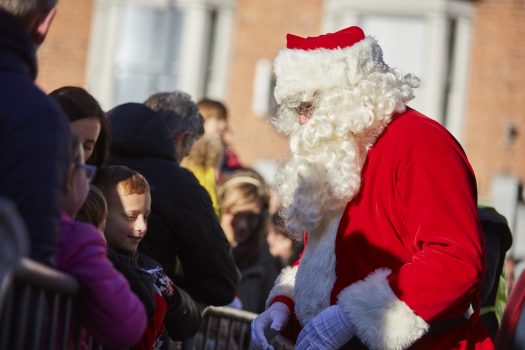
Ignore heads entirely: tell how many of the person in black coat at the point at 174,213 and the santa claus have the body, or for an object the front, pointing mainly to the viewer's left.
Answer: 1

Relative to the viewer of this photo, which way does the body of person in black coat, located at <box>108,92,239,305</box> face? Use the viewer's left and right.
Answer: facing away from the viewer and to the right of the viewer

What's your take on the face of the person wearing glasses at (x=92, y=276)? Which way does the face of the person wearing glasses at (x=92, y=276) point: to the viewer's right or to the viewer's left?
to the viewer's right

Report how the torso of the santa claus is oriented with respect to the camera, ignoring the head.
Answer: to the viewer's left

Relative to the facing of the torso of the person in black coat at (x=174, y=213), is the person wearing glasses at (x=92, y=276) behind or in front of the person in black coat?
behind

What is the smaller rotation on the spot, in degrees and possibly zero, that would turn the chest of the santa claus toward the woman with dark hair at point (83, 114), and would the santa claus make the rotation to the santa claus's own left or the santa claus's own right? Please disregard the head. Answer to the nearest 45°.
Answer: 0° — they already face them

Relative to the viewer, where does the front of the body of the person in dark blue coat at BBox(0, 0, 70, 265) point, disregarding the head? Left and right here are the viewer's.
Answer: facing away from the viewer and to the right of the viewer

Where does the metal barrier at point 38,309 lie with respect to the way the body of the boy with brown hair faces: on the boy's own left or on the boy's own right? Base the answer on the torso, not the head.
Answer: on the boy's own right
